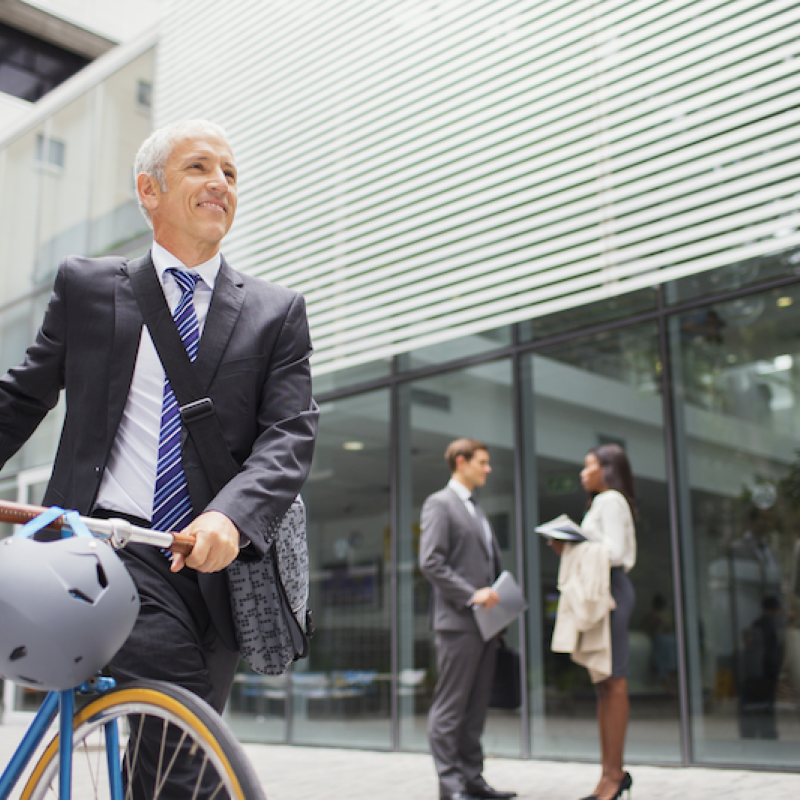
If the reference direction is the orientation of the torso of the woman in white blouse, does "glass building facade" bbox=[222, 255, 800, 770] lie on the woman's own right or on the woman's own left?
on the woman's own right

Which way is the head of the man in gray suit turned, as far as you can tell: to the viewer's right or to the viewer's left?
to the viewer's right

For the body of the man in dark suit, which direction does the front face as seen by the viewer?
toward the camera

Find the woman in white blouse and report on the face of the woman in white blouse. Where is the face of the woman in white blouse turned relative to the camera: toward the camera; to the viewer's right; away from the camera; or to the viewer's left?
to the viewer's left

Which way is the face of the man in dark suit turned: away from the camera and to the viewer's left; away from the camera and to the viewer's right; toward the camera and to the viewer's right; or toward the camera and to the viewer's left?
toward the camera and to the viewer's right

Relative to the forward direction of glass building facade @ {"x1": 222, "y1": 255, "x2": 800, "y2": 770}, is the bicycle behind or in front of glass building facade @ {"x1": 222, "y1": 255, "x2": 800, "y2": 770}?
in front

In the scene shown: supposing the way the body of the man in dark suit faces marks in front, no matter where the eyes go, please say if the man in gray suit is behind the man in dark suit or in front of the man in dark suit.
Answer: behind

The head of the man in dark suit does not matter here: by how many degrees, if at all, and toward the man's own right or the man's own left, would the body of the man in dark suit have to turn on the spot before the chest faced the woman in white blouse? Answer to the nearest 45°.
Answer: approximately 135° to the man's own left

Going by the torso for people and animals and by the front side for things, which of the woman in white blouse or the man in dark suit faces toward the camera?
the man in dark suit

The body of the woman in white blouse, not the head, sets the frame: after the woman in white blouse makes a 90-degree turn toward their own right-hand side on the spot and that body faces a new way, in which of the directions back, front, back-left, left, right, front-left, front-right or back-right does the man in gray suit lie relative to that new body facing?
left

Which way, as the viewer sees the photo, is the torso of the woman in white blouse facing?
to the viewer's left
